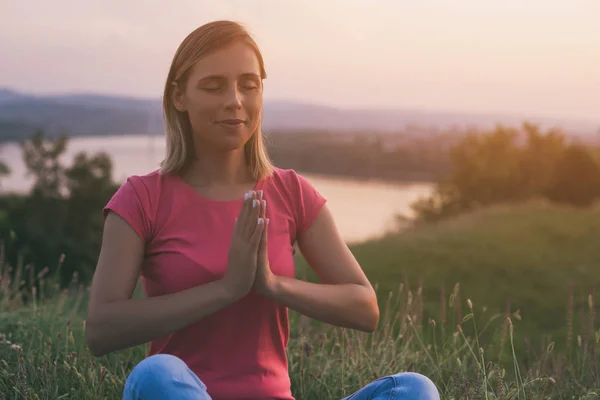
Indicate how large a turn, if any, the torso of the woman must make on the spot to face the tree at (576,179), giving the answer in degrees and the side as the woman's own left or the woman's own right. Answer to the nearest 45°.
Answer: approximately 90° to the woman's own left

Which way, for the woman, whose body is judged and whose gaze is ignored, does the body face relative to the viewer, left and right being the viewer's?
facing the viewer and to the right of the viewer

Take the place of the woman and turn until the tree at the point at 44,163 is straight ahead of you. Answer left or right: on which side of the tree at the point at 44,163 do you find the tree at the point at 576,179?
right
